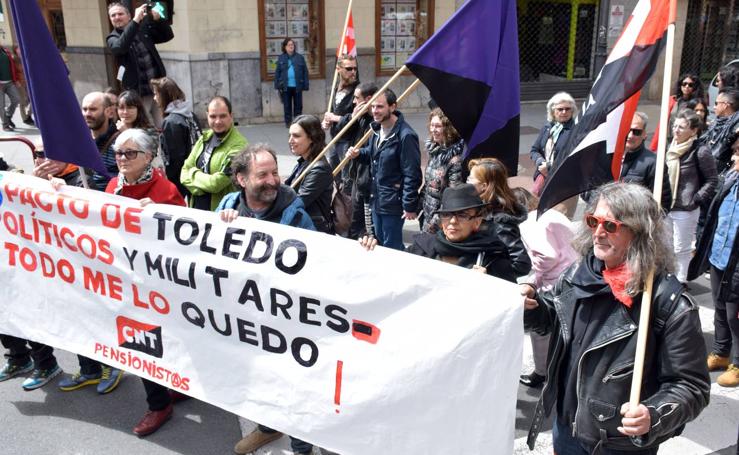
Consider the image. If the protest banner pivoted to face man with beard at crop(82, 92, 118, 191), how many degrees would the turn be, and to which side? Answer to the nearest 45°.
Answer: approximately 90° to its right

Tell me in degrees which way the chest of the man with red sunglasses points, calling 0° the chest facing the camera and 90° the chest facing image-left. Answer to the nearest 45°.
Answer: approximately 45°

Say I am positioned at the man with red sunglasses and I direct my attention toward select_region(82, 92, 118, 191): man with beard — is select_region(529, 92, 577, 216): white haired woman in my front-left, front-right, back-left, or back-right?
front-right

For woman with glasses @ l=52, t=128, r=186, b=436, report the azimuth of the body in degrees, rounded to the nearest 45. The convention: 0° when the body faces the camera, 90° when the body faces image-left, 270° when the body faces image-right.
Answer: approximately 45°

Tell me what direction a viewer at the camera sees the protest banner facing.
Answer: facing the viewer and to the left of the viewer

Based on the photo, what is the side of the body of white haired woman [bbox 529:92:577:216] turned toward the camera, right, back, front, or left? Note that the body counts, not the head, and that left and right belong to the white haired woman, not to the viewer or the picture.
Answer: front

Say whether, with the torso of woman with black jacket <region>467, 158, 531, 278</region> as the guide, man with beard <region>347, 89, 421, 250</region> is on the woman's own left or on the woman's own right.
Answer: on the woman's own right

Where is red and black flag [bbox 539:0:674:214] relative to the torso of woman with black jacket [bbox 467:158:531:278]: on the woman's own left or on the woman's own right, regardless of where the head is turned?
on the woman's own left

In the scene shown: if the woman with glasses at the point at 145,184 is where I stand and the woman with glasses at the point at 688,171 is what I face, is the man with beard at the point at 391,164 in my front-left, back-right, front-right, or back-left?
front-left

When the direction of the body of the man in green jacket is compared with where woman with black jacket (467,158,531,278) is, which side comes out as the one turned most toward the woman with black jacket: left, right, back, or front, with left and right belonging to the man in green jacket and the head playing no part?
left

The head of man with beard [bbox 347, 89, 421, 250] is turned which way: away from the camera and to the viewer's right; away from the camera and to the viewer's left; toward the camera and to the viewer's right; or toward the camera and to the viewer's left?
toward the camera and to the viewer's left

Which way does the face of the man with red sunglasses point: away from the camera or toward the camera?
toward the camera

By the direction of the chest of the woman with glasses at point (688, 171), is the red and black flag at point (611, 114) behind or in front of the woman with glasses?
in front
